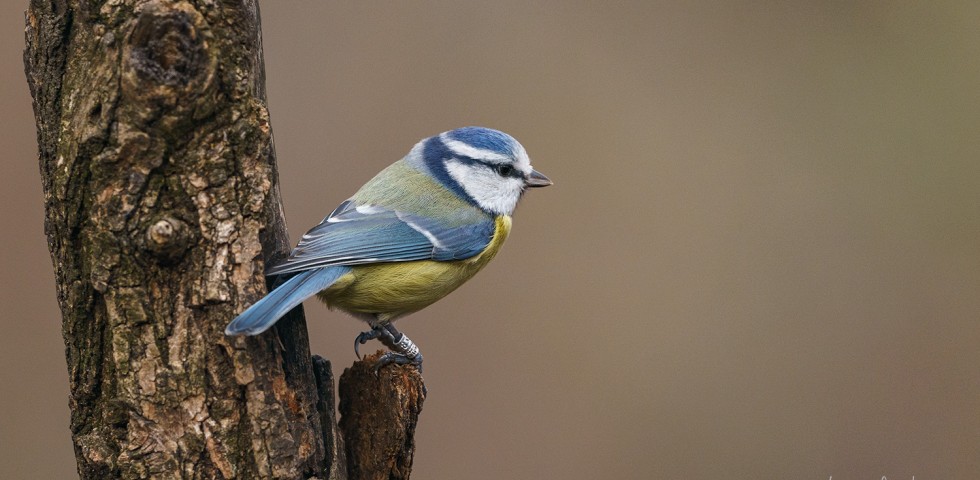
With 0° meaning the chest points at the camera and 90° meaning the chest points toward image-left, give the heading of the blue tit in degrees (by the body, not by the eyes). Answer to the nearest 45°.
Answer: approximately 270°
